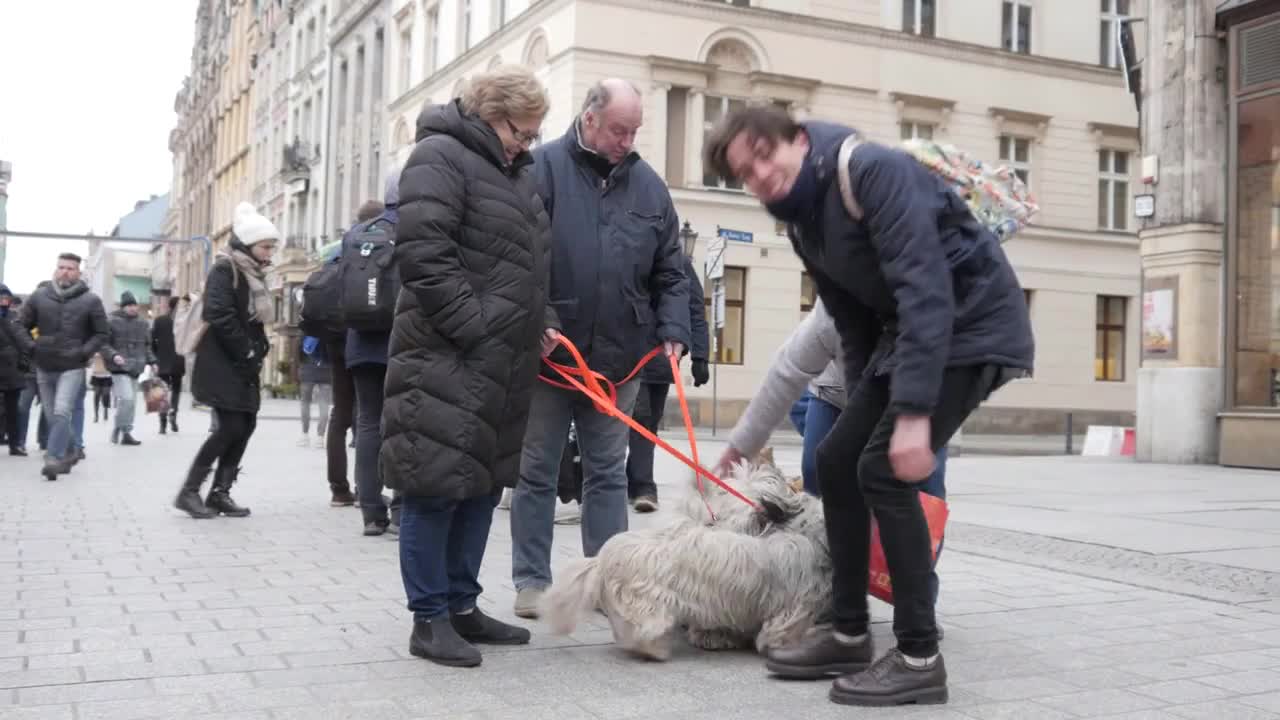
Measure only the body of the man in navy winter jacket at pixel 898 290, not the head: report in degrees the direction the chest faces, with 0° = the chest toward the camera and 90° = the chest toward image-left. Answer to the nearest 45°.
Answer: approximately 90°

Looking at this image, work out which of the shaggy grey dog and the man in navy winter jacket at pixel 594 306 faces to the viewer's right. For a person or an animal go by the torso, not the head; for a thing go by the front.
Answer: the shaggy grey dog

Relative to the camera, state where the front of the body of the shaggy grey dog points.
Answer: to the viewer's right

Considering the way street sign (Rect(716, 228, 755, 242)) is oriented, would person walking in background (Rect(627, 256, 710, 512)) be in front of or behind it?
in front

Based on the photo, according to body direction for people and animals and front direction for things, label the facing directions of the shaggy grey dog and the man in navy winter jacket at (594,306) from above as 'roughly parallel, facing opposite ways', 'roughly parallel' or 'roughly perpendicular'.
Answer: roughly perpendicular

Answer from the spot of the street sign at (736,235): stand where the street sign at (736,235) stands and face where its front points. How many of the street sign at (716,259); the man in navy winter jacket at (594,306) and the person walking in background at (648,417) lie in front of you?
2
